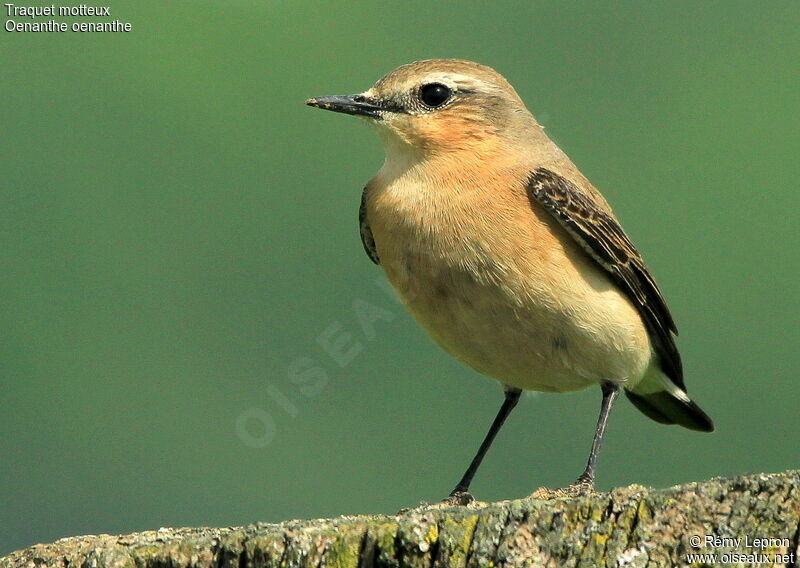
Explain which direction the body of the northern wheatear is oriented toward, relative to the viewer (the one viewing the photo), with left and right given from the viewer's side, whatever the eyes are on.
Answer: facing the viewer and to the left of the viewer
